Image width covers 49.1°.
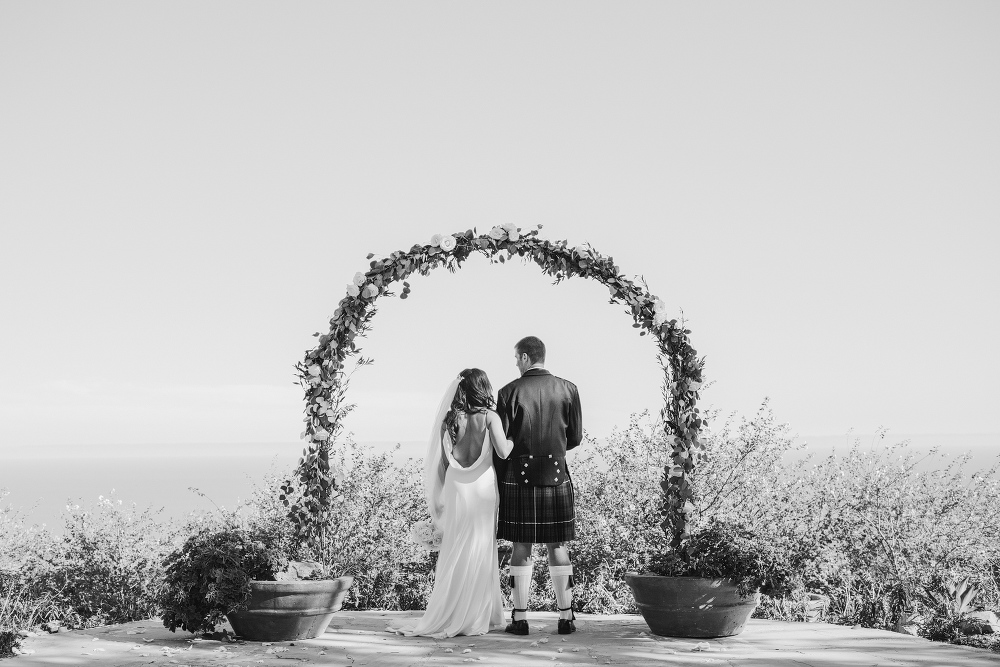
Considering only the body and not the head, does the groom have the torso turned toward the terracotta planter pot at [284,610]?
no

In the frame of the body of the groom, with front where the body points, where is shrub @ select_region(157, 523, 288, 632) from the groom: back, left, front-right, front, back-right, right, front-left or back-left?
left

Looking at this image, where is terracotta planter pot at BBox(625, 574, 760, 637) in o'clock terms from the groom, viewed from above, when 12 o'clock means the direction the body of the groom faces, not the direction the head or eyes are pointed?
The terracotta planter pot is roughly at 3 o'clock from the groom.

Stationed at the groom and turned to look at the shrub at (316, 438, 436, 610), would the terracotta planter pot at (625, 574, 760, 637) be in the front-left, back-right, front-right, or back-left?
back-right

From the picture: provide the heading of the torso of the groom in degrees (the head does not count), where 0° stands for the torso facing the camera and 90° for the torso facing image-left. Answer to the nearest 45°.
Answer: approximately 180°

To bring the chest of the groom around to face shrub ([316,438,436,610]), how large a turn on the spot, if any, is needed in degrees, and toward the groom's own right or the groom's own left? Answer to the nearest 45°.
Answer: approximately 45° to the groom's own left
